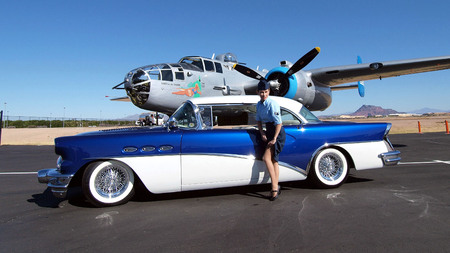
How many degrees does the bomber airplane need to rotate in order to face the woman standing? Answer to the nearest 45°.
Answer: approximately 45° to its left

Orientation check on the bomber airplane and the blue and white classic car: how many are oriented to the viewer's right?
0

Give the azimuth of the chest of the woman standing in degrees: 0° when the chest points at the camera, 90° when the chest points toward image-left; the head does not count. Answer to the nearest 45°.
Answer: approximately 45°

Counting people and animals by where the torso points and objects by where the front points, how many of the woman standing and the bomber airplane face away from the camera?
0

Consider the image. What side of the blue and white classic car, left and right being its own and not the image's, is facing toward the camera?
left

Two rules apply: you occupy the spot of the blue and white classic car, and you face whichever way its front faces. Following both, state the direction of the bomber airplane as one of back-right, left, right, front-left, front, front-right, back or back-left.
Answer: right
